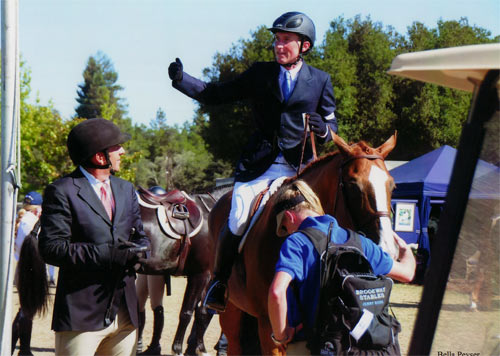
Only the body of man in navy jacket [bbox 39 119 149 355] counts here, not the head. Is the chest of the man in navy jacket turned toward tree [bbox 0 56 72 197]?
no

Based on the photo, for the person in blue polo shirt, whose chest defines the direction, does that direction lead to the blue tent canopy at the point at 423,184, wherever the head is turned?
no

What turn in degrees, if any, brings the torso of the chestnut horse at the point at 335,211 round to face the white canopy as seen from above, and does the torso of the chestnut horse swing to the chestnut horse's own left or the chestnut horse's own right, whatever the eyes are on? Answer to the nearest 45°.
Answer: approximately 45° to the chestnut horse's own right

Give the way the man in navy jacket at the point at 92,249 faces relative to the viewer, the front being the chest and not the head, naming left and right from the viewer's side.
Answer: facing the viewer and to the right of the viewer

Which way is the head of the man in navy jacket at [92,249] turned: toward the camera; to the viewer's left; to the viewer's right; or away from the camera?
to the viewer's right

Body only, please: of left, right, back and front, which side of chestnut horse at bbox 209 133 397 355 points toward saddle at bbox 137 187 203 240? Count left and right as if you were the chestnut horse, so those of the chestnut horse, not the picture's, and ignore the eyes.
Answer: back

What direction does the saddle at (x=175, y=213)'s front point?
to the viewer's right

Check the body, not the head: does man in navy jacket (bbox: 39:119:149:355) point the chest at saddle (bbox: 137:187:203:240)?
no

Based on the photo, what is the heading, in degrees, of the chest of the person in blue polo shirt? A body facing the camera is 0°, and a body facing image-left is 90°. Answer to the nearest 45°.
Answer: approximately 135°

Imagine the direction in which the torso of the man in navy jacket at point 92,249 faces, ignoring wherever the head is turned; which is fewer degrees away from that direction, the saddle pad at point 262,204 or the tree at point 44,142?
the saddle pad

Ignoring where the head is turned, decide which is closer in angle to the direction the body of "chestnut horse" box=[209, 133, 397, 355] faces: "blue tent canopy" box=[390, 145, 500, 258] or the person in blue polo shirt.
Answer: the person in blue polo shirt
